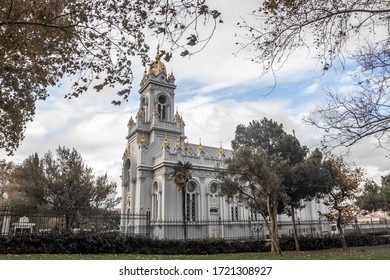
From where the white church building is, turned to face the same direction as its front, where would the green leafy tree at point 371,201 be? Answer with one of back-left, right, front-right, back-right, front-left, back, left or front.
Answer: back-left

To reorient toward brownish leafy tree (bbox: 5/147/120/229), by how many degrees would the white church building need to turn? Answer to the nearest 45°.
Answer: approximately 45° to its right

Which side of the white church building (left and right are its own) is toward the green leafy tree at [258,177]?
left

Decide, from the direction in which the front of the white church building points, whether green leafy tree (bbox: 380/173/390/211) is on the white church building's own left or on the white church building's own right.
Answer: on the white church building's own left

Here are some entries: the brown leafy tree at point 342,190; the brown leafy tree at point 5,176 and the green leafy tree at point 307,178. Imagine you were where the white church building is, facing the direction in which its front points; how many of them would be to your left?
2

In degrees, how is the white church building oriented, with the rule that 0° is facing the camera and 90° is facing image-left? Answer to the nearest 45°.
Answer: approximately 45°

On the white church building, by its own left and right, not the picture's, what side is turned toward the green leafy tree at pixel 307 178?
left
